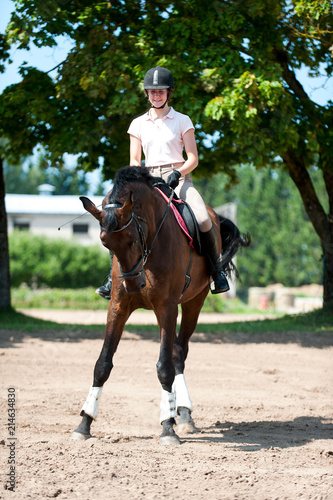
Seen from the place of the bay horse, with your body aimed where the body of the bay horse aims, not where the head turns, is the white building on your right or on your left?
on your right

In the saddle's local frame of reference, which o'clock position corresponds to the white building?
The white building is roughly at 4 o'clock from the saddle.

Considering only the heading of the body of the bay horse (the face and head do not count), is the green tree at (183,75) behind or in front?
behind

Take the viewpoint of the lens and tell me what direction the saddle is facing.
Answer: facing the viewer and to the left of the viewer

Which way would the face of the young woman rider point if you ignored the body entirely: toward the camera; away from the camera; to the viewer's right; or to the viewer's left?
toward the camera

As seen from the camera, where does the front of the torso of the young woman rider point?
toward the camera

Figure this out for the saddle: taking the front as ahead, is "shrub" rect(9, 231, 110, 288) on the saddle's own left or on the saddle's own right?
on the saddle's own right

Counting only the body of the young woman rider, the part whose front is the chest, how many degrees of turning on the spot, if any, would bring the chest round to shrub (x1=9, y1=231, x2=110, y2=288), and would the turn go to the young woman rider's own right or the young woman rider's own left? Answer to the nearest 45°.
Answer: approximately 180°
